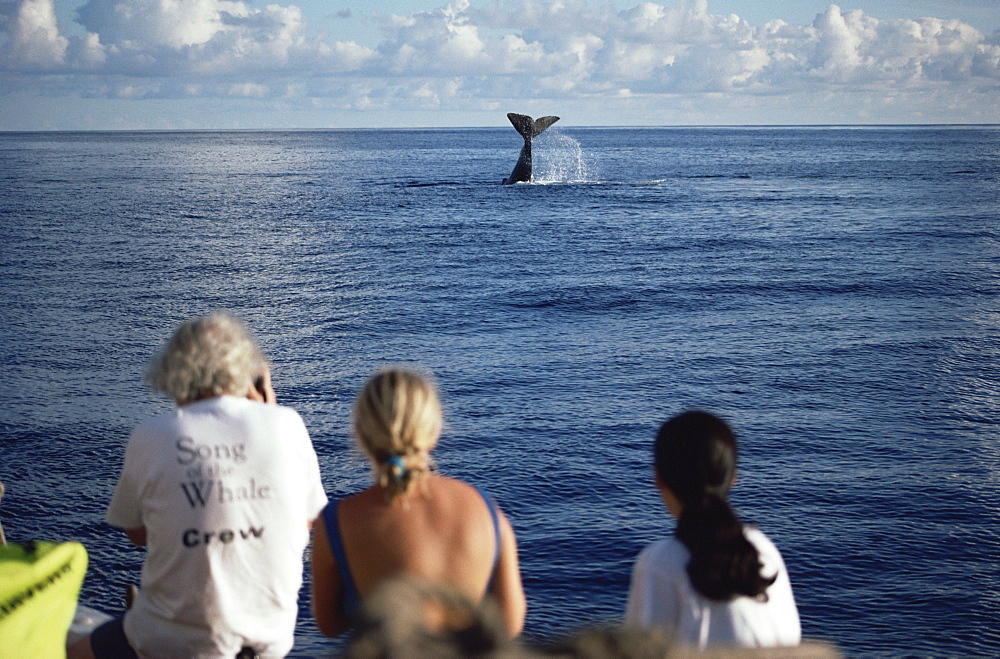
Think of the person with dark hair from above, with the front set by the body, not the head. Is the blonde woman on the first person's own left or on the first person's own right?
on the first person's own left

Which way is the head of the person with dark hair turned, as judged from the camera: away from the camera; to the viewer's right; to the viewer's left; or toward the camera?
away from the camera

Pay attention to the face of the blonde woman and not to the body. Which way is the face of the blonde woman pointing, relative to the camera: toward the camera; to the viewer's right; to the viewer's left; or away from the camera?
away from the camera

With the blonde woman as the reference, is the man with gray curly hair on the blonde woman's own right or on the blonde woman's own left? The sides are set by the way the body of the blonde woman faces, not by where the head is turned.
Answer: on the blonde woman's own left

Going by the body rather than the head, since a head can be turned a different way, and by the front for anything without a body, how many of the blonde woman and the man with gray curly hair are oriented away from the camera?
2

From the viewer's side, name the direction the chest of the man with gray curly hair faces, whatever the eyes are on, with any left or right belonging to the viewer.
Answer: facing away from the viewer

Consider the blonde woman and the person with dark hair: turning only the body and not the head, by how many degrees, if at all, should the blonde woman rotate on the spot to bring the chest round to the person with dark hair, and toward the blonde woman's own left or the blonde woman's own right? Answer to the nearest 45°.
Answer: approximately 90° to the blonde woman's own right

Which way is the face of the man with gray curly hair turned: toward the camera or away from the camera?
away from the camera

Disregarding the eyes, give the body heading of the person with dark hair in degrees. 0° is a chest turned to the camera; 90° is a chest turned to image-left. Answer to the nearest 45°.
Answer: approximately 180°

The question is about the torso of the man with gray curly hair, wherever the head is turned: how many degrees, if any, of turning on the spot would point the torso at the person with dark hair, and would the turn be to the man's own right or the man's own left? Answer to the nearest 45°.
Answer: approximately 135° to the man's own right

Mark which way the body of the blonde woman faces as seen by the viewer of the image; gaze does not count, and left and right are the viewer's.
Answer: facing away from the viewer
